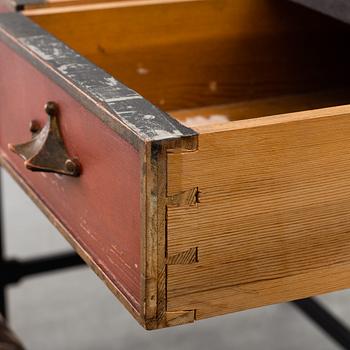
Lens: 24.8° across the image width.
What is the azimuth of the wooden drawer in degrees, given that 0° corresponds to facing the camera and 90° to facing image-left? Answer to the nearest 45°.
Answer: approximately 45°

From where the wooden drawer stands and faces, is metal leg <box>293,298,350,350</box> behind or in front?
behind
